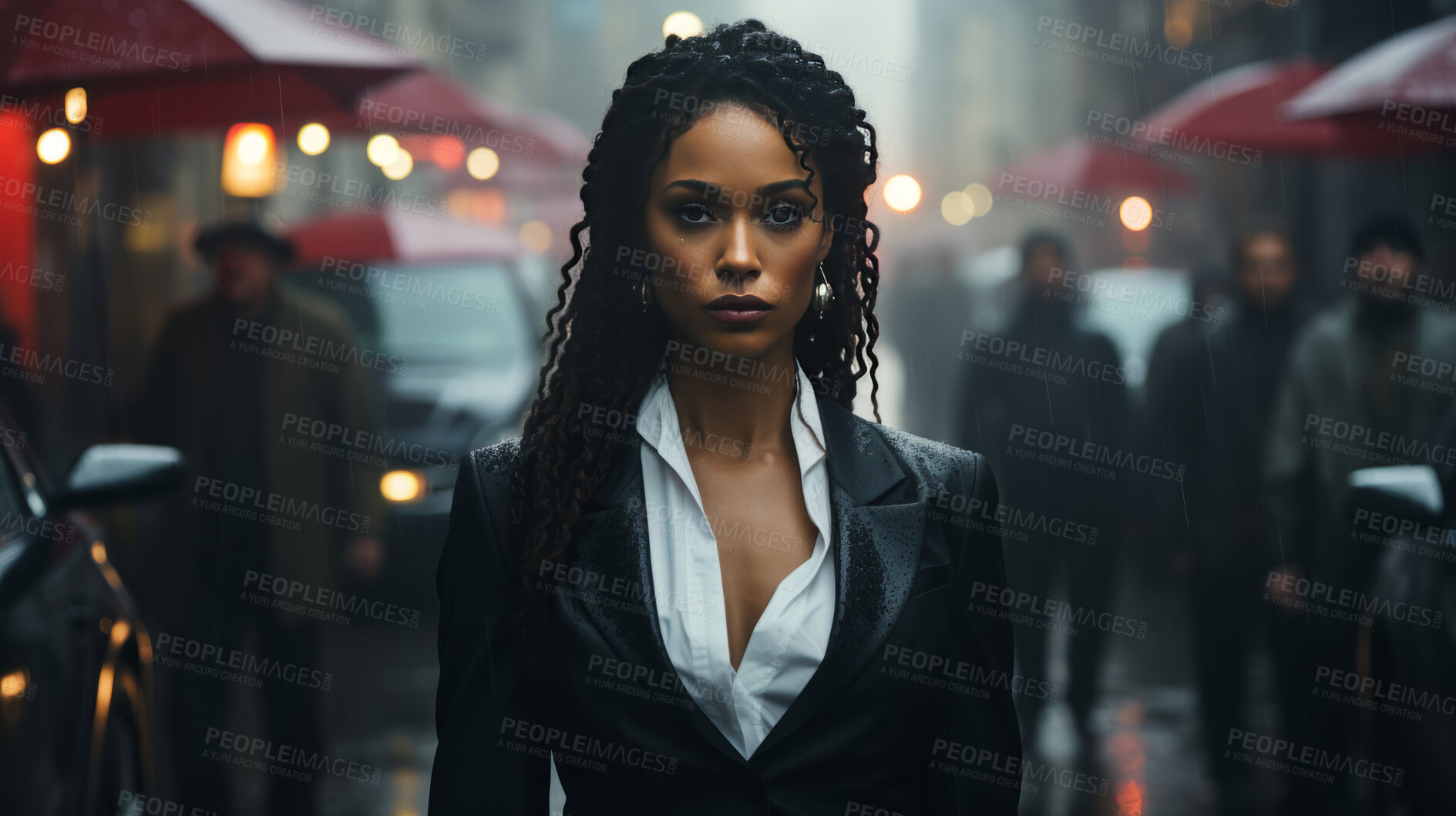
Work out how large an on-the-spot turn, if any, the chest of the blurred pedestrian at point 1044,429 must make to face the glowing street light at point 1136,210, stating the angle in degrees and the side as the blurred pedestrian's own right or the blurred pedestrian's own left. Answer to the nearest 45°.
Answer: approximately 180°

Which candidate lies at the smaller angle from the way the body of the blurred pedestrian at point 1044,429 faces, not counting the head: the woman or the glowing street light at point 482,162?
the woman

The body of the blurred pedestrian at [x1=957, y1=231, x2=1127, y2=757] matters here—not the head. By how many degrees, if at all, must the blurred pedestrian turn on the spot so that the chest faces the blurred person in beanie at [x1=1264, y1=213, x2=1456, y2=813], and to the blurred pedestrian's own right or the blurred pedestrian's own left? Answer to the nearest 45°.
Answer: approximately 45° to the blurred pedestrian's own left

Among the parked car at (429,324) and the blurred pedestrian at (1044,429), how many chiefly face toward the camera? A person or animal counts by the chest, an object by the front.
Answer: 2

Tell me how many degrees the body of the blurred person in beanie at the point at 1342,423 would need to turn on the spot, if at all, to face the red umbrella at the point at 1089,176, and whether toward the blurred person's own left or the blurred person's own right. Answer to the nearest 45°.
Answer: approximately 180°

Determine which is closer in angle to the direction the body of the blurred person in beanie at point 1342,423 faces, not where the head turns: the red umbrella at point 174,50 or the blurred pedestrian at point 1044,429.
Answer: the red umbrella

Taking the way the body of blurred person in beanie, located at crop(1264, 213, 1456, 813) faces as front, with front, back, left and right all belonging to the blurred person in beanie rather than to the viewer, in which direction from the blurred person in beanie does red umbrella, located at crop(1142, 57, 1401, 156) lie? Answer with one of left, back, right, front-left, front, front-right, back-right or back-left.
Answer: back

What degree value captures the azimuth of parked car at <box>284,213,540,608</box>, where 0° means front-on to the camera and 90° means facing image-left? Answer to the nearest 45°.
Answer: approximately 0°
